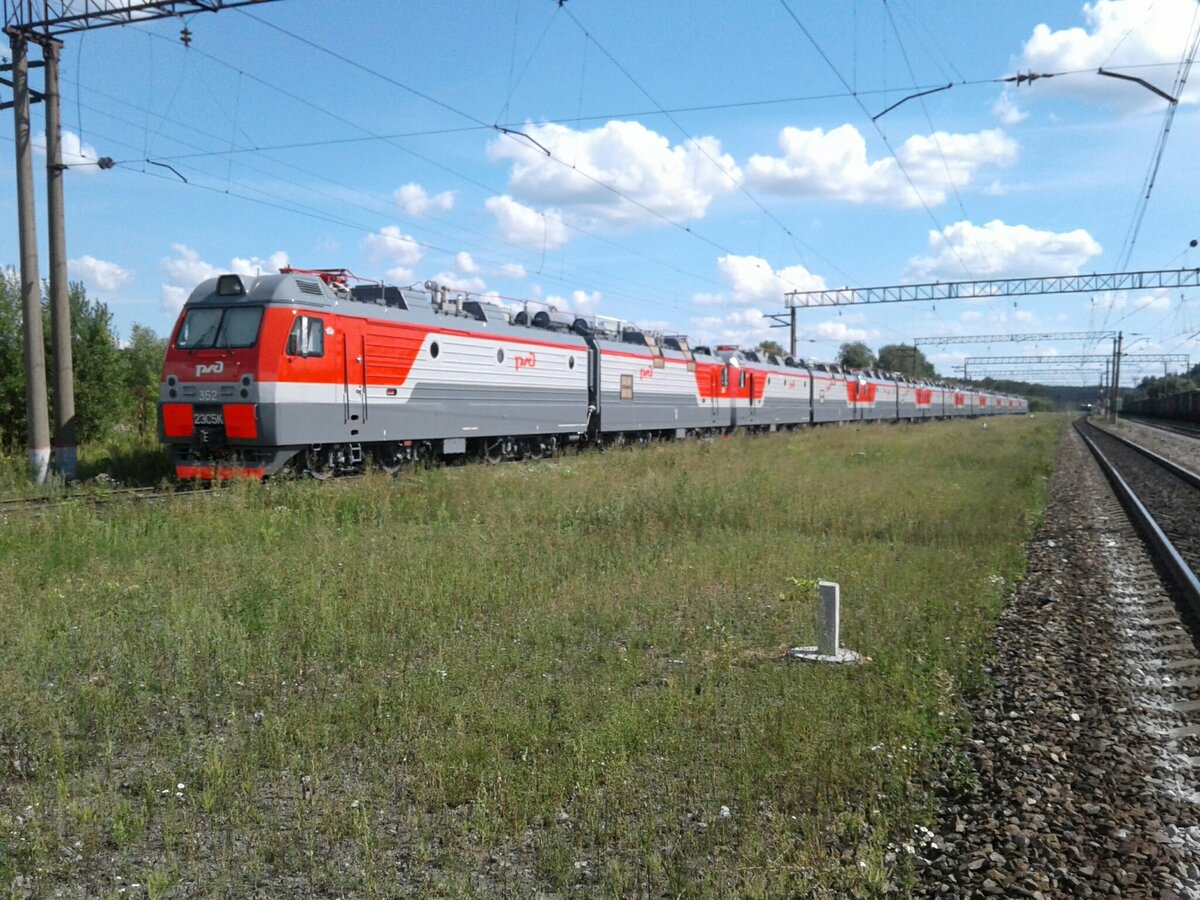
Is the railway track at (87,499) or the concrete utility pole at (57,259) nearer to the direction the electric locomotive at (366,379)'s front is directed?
the railway track

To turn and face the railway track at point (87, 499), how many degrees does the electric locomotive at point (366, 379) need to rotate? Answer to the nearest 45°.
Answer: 0° — it already faces it

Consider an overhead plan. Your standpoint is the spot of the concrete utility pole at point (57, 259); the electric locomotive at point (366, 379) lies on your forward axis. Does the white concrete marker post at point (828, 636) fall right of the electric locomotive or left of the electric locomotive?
right

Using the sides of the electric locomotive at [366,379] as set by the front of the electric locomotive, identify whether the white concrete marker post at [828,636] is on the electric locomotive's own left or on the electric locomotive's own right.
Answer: on the electric locomotive's own left

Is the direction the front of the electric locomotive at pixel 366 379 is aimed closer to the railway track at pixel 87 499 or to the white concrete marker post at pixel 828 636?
the railway track

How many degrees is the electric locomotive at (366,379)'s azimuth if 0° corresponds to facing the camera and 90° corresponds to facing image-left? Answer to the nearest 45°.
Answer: approximately 45°

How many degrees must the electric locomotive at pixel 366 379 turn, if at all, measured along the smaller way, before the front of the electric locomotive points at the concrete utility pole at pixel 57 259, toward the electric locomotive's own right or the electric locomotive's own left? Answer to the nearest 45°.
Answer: approximately 45° to the electric locomotive's own right

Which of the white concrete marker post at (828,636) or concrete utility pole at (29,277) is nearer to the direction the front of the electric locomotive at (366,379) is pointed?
the concrete utility pole

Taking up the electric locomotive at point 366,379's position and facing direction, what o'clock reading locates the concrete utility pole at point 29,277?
The concrete utility pole is roughly at 1 o'clock from the electric locomotive.
